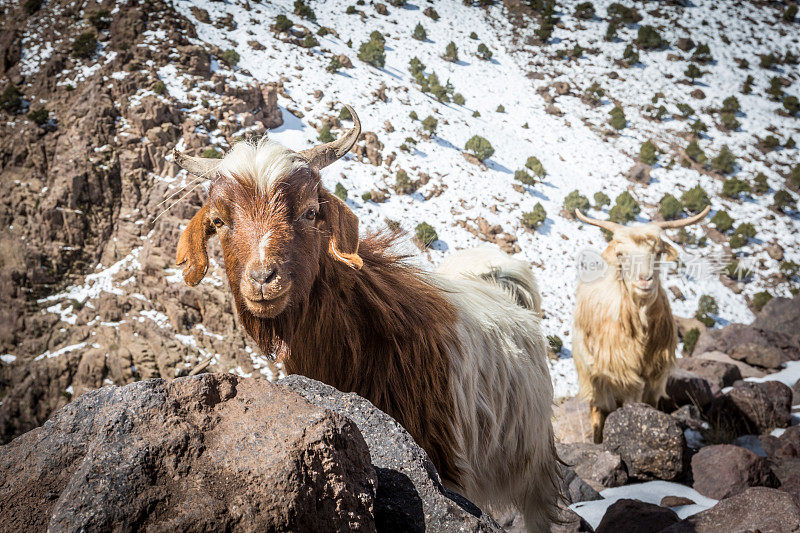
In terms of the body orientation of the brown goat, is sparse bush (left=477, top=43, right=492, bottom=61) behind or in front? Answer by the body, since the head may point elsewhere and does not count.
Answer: behind

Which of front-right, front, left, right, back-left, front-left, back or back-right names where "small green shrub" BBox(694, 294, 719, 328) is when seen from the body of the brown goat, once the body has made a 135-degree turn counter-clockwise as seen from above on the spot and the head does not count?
front-left

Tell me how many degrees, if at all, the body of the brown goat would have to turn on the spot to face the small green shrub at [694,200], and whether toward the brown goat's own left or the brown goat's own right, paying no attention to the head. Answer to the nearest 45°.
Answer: approximately 180°

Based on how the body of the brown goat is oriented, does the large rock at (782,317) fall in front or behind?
behind

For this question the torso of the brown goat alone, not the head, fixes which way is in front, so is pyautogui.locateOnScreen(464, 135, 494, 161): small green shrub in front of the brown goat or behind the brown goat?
behind

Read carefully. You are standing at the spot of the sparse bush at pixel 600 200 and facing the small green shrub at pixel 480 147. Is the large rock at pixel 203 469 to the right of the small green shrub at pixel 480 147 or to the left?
left

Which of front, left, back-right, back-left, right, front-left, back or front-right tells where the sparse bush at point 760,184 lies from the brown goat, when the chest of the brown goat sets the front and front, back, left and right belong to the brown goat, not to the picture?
back

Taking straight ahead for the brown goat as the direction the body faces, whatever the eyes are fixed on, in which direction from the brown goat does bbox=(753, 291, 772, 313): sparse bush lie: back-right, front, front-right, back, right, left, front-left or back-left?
back

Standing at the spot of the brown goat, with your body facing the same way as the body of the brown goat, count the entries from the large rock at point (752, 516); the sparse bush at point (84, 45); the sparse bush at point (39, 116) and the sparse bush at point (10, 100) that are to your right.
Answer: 3

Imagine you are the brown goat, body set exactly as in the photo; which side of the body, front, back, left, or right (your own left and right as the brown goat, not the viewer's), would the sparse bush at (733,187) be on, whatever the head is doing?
back

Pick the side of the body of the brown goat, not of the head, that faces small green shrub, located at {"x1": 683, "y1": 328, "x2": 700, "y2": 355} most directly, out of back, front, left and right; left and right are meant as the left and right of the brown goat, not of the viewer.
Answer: back

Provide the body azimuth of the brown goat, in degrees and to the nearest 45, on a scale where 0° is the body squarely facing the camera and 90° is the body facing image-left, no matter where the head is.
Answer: approximately 45°

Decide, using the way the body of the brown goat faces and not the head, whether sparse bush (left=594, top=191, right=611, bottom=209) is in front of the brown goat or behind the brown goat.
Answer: behind

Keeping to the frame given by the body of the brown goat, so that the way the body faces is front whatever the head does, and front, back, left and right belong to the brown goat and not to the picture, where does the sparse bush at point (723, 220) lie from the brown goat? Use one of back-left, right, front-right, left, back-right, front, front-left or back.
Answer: back
